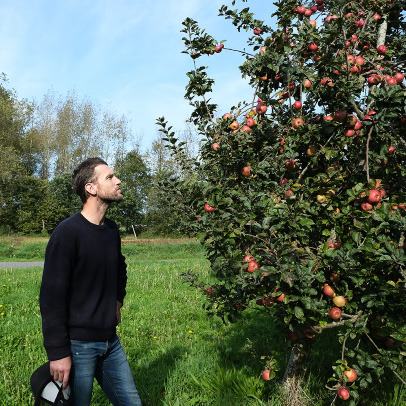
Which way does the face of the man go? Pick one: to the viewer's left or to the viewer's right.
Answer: to the viewer's right

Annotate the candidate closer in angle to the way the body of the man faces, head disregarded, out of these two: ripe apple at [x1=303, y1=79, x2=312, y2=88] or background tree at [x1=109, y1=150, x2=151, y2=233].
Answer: the ripe apple

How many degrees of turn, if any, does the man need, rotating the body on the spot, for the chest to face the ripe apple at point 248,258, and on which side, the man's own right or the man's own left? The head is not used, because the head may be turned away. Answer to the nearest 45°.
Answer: approximately 45° to the man's own left

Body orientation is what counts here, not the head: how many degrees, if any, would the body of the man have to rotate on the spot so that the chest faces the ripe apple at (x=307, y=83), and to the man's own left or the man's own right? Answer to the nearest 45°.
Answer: approximately 45° to the man's own left

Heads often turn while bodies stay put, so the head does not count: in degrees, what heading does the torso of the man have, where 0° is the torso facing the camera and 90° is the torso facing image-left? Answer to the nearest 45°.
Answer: approximately 315°

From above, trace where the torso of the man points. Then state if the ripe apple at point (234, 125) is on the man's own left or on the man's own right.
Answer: on the man's own left

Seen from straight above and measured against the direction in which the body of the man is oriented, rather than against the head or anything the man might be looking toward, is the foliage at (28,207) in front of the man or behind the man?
behind

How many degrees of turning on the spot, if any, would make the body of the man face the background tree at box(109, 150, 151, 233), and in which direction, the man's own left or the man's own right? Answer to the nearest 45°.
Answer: approximately 135° to the man's own left
